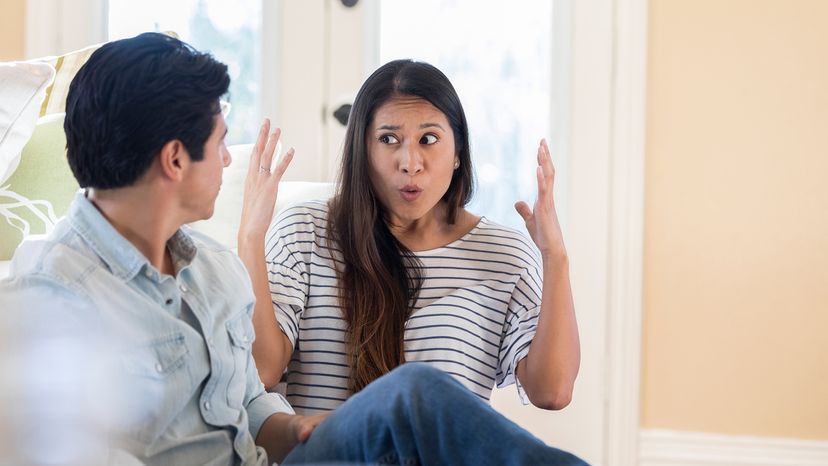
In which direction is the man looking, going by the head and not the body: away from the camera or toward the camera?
away from the camera

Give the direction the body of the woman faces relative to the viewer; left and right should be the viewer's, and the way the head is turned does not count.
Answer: facing the viewer

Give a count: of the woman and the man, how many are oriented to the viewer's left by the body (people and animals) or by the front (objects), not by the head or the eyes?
0

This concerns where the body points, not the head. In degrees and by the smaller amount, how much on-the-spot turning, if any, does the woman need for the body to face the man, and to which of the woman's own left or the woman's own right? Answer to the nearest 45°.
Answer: approximately 45° to the woman's own right

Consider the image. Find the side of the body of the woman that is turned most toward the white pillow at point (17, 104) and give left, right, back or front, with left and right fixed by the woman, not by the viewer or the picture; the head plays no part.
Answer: right

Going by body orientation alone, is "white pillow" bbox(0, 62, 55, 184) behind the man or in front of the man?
behind
